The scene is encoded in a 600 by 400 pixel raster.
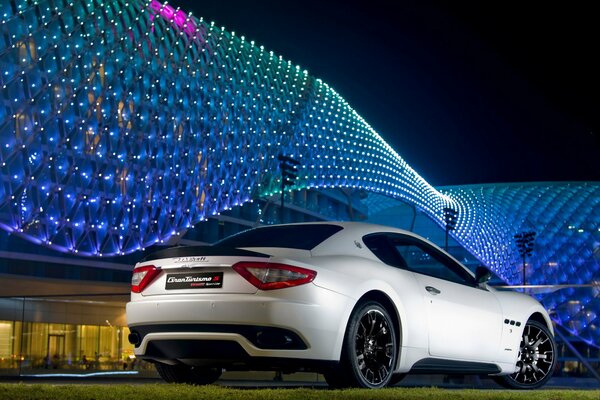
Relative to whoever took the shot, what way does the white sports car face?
facing away from the viewer and to the right of the viewer

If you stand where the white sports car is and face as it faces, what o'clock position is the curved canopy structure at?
The curved canopy structure is roughly at 10 o'clock from the white sports car.
